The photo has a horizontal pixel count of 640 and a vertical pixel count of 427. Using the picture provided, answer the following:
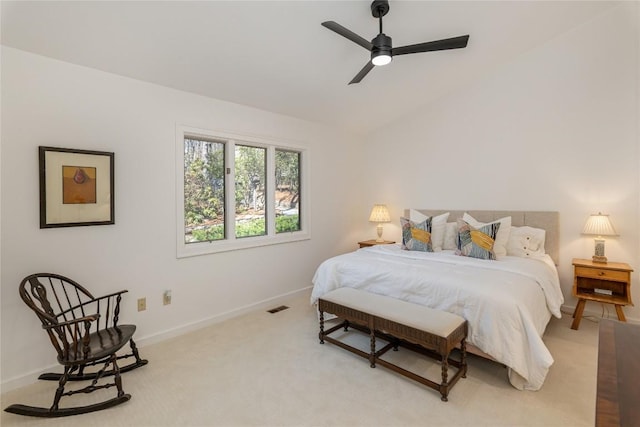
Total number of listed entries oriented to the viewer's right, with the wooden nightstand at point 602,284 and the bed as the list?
0

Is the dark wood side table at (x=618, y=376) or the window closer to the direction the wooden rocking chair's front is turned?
the dark wood side table

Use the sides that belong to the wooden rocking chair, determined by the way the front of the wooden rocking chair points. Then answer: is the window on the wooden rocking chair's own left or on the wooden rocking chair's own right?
on the wooden rocking chair's own left

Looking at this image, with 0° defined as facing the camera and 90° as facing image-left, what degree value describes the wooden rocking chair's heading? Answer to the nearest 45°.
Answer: approximately 315°

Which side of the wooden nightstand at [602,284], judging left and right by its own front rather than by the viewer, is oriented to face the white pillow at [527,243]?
right

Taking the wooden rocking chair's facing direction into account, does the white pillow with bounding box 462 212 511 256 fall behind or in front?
in front

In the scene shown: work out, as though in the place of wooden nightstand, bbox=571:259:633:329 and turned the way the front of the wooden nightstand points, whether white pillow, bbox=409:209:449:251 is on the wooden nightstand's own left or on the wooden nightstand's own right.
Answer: on the wooden nightstand's own right

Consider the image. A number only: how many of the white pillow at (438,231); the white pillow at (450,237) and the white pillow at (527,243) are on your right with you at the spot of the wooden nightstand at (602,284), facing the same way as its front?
3

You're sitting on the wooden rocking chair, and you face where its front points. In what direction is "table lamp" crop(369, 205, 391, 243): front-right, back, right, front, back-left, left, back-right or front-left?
front-left

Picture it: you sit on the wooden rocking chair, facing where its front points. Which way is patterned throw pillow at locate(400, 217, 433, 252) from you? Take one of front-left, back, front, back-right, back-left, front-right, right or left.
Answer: front-left

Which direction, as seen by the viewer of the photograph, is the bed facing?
facing the viewer and to the left of the viewer

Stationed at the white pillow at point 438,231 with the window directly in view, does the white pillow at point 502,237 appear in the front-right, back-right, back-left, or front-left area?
back-left

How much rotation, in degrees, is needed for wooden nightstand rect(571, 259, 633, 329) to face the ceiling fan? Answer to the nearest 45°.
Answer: approximately 45° to its right

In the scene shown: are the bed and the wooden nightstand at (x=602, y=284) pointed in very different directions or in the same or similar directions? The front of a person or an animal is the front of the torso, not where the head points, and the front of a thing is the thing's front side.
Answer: same or similar directions

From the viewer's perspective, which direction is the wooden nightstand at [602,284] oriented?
toward the camera

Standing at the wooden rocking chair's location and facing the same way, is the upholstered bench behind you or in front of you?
in front

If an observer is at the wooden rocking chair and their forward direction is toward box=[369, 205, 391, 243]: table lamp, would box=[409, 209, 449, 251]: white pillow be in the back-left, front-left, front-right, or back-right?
front-right
